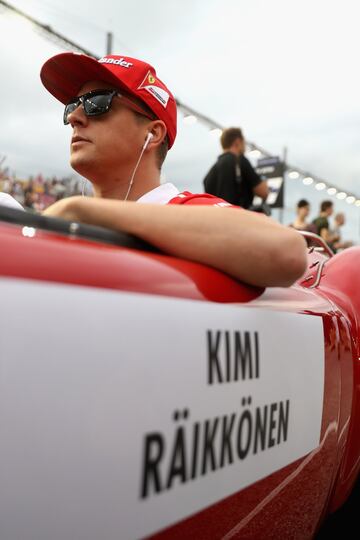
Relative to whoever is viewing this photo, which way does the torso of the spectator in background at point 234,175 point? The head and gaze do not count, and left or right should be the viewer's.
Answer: facing away from the viewer and to the right of the viewer

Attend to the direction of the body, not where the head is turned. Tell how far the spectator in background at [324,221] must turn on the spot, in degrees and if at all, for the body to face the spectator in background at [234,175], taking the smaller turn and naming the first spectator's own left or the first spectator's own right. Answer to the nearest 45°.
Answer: approximately 90° to the first spectator's own right

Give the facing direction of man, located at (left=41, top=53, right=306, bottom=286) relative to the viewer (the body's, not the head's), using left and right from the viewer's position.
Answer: facing the viewer and to the left of the viewer

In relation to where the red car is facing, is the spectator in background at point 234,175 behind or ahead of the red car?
behind

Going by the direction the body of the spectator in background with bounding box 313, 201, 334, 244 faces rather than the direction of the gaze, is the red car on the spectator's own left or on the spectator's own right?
on the spectator's own right

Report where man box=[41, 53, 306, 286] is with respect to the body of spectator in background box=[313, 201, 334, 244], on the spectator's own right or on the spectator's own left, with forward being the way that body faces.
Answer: on the spectator's own right

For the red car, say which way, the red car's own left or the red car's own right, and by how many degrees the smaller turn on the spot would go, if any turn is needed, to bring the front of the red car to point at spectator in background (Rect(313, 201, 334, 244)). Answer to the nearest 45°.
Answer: approximately 135° to the red car's own right

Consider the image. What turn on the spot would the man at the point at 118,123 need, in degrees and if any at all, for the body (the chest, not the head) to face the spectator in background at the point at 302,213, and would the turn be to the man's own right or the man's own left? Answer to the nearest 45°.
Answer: approximately 135° to the man's own right
